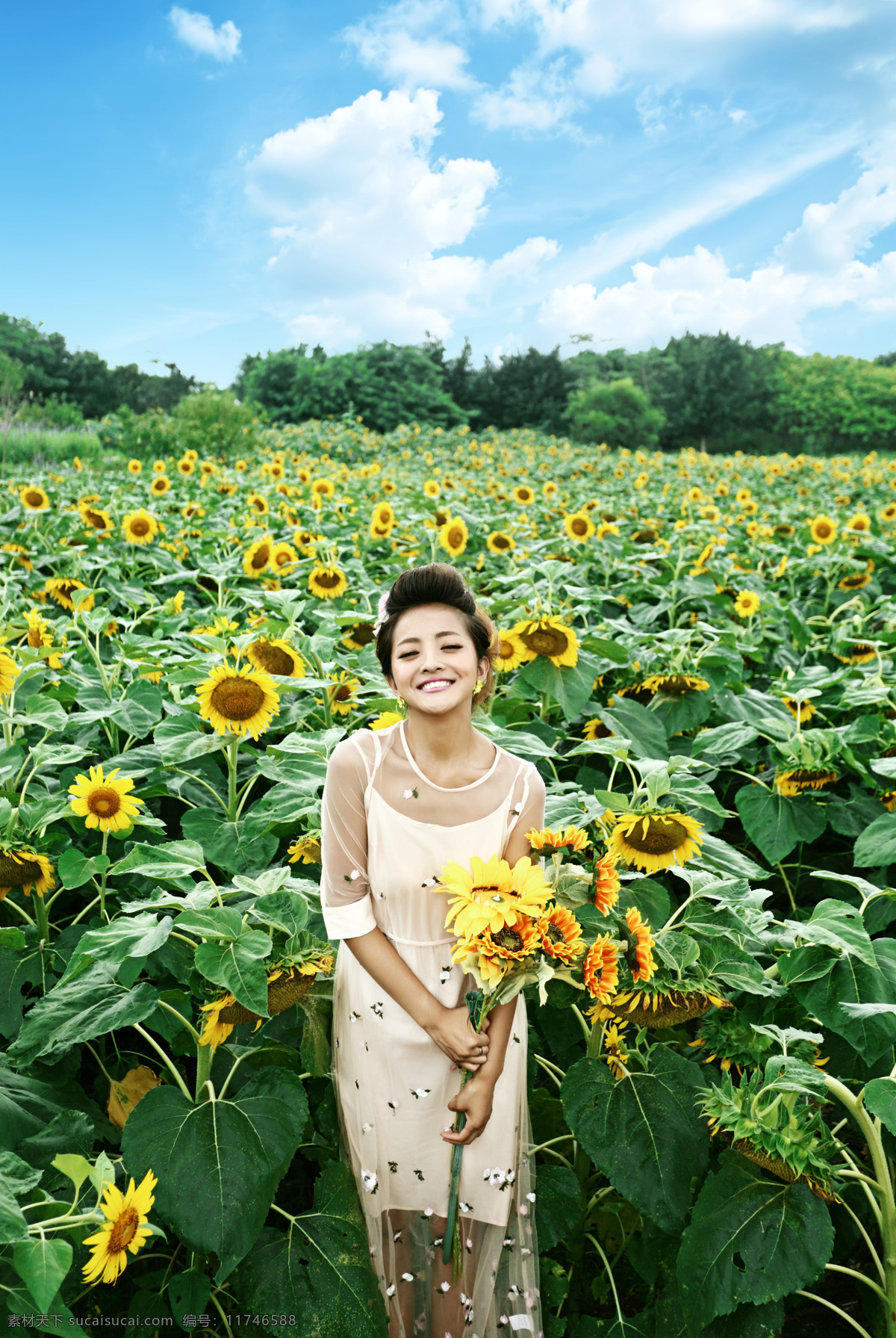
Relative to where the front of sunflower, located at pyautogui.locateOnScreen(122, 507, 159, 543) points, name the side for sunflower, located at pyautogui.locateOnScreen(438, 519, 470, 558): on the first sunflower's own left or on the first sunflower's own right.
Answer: on the first sunflower's own left

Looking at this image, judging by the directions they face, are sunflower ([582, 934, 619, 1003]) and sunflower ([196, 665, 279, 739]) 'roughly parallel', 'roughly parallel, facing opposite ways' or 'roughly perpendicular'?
roughly perpendicular

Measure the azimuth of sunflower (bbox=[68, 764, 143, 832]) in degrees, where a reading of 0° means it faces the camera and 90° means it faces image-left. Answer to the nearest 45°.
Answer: approximately 0°

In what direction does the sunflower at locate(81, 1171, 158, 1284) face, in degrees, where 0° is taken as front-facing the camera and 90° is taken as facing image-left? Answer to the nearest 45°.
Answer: approximately 315°

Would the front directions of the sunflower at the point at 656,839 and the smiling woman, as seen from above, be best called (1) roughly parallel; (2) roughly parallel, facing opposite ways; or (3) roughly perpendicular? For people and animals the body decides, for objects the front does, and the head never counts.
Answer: roughly parallel

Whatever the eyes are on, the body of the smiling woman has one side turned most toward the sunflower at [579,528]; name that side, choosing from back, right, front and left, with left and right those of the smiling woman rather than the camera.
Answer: back

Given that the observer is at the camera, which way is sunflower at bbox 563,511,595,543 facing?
facing the viewer

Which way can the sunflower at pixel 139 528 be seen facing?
toward the camera

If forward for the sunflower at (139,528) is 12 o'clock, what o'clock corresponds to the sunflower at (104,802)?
the sunflower at (104,802) is roughly at 12 o'clock from the sunflower at (139,528).

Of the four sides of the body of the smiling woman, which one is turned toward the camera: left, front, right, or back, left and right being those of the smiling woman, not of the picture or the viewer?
front

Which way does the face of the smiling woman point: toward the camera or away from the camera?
toward the camera
